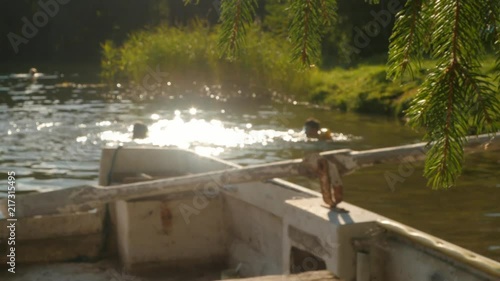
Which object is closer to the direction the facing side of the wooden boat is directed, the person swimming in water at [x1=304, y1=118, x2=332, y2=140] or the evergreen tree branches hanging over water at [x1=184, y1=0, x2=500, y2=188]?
the person swimming in water

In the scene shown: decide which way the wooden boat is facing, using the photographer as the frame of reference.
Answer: facing away from the viewer and to the left of the viewer

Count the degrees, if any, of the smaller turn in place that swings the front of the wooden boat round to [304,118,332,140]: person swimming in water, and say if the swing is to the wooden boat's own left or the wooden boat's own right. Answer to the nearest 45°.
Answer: approximately 45° to the wooden boat's own right
